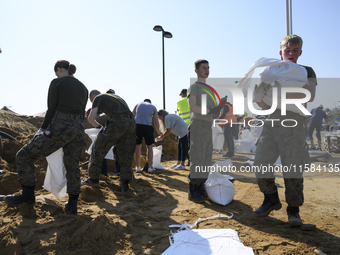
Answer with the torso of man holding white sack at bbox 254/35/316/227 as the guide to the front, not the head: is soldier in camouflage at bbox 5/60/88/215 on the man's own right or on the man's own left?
on the man's own right

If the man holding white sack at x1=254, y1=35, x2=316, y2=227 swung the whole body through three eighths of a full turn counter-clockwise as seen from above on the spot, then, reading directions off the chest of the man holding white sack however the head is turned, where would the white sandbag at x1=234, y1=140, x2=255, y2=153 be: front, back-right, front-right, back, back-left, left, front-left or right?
front-left

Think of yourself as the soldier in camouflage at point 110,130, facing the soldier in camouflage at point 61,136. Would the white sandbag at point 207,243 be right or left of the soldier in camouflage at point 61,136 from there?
left

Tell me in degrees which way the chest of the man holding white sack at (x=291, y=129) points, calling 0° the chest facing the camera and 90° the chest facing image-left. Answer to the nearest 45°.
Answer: approximately 0°

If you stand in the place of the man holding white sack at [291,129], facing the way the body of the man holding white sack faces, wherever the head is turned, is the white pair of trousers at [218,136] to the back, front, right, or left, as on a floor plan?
back

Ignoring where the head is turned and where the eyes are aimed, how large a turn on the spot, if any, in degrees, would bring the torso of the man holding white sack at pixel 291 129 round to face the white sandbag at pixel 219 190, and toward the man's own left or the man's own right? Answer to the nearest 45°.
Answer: approximately 135° to the man's own right

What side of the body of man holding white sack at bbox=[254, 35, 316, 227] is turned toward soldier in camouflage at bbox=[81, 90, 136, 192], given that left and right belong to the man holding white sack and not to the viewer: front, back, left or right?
right

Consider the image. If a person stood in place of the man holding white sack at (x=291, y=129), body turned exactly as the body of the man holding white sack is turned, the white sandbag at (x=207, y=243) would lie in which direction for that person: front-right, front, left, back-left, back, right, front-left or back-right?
front-right
